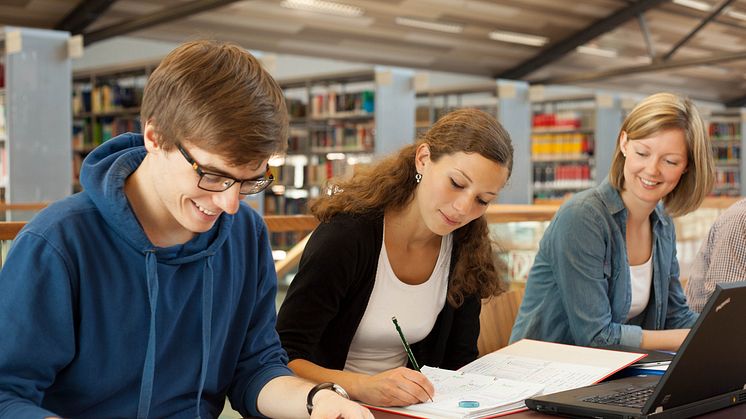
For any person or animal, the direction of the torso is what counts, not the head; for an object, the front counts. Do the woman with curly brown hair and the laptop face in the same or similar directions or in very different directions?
very different directions

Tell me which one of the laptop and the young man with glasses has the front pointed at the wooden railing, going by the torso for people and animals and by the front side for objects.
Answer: the laptop

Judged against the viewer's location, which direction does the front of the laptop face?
facing away from the viewer and to the left of the viewer
